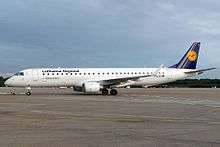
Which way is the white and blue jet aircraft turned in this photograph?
to the viewer's left
